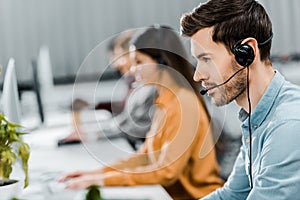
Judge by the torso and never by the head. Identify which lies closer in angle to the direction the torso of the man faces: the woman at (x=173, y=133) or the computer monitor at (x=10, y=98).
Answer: the computer monitor

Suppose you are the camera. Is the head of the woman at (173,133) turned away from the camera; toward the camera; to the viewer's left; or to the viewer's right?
to the viewer's left

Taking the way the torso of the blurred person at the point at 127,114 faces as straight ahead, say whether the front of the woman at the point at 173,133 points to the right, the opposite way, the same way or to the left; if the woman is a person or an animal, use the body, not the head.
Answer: the same way

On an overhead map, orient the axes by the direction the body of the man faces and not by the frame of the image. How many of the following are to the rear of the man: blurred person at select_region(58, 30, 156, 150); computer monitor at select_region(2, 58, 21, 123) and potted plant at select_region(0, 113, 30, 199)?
0

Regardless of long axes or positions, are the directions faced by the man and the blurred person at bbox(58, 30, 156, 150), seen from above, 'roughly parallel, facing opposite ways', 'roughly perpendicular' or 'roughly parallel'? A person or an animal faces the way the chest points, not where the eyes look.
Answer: roughly parallel

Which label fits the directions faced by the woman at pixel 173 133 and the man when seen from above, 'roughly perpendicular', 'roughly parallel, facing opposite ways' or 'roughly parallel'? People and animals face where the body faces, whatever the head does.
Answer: roughly parallel

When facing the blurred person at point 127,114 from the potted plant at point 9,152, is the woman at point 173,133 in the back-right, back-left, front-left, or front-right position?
front-right

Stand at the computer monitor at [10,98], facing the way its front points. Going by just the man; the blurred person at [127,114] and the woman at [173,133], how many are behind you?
0

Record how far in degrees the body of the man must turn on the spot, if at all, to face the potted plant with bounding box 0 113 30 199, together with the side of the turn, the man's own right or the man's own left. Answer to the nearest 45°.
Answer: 0° — they already face it

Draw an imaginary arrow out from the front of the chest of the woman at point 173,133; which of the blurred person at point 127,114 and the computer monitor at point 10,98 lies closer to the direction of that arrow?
the computer monitor

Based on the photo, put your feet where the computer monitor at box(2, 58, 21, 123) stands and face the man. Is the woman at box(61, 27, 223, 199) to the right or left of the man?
left

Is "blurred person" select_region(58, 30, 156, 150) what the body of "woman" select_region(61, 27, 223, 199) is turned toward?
no

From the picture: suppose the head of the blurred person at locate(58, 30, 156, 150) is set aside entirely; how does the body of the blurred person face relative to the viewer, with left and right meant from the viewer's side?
facing to the left of the viewer

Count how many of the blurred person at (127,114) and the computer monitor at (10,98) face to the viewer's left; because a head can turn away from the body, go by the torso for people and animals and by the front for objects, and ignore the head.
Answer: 1

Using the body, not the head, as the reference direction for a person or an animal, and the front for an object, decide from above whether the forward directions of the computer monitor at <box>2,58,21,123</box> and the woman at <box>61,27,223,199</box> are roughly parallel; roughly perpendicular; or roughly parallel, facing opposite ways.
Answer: roughly parallel, facing opposite ways

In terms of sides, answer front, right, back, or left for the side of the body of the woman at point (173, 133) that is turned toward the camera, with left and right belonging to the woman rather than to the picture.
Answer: left

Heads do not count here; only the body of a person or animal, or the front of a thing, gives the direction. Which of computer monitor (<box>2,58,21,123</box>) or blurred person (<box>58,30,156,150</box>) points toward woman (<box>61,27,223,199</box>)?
the computer monitor

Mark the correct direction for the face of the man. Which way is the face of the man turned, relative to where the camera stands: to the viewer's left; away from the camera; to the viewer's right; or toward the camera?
to the viewer's left

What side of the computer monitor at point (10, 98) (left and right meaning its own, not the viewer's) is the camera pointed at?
right

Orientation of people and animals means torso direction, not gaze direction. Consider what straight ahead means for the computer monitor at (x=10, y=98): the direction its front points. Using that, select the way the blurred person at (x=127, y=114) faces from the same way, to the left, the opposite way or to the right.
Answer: the opposite way
